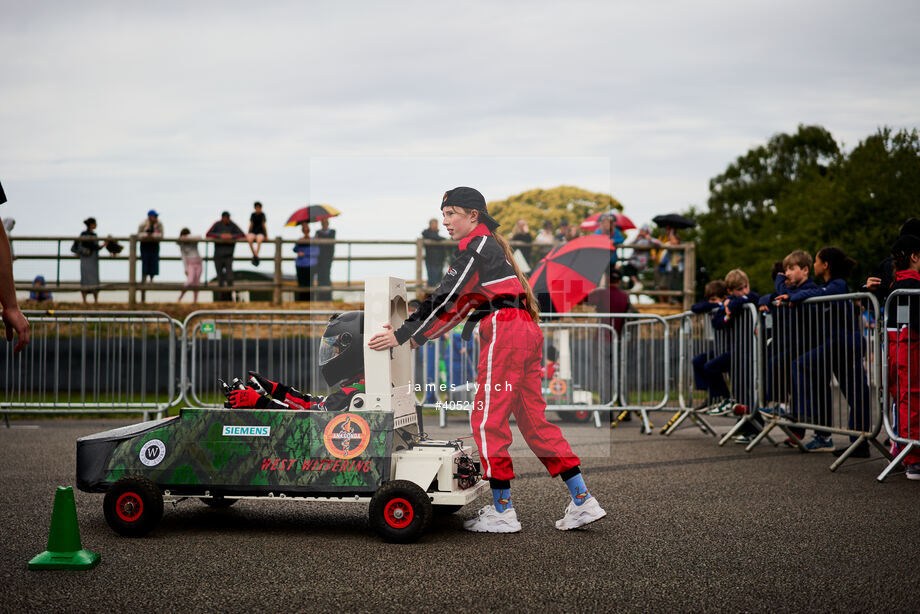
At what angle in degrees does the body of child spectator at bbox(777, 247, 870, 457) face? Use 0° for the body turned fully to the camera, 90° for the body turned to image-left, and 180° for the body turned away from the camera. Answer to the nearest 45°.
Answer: approximately 90°

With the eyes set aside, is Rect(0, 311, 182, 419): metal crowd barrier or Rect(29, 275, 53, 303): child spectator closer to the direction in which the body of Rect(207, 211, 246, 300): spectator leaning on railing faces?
the metal crowd barrier

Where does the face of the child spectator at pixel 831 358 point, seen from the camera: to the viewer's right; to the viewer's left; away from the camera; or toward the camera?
to the viewer's left

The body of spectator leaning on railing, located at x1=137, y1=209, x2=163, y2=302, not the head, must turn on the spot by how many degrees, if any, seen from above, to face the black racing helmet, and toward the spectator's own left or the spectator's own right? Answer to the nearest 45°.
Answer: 0° — they already face it

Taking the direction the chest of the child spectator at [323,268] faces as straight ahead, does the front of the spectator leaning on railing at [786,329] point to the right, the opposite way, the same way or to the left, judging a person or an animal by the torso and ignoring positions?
to the right

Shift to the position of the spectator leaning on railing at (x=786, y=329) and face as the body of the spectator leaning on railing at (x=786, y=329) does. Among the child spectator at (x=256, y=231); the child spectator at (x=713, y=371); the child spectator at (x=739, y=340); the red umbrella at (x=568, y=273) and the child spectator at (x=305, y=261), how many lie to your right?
5

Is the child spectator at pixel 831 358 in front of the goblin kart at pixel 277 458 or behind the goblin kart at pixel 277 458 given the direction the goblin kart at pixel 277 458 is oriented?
behind

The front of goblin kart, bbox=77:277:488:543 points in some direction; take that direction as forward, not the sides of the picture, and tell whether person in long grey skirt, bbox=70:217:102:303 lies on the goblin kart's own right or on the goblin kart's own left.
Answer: on the goblin kart's own right

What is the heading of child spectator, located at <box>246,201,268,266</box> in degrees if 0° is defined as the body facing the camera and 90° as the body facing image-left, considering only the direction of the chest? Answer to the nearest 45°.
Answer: approximately 0°

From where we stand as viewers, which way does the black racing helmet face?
facing to the left of the viewer
